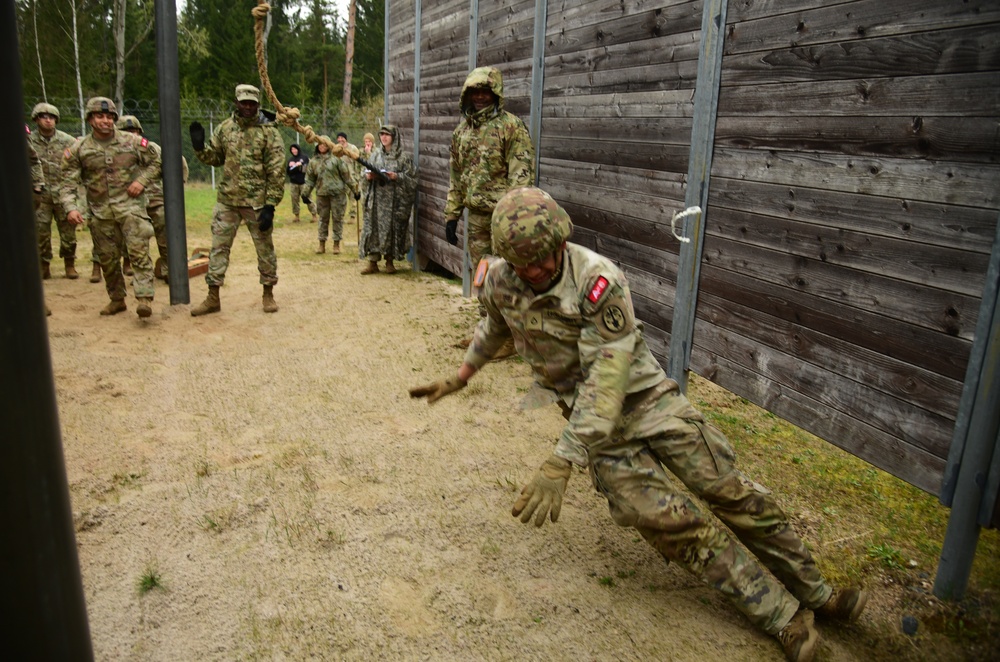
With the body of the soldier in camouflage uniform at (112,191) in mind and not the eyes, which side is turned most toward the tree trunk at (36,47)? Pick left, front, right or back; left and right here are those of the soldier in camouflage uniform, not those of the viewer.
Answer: back

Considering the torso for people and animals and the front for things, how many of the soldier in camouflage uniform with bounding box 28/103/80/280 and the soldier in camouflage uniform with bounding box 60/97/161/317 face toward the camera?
2

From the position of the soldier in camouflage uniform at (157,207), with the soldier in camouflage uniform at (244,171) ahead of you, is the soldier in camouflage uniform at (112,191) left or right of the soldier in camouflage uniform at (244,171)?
right

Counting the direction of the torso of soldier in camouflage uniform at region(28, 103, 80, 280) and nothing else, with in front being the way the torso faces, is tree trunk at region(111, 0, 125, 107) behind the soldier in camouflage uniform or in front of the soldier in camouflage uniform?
behind

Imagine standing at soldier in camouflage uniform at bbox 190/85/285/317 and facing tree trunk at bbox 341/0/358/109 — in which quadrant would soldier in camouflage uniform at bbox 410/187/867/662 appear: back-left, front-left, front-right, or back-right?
back-right

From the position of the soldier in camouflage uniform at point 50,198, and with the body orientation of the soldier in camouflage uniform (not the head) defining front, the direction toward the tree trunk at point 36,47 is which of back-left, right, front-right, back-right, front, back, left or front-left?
back

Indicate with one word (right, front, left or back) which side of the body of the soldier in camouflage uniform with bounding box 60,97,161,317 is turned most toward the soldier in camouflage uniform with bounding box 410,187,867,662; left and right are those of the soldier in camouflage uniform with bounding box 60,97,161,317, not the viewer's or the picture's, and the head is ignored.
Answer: front

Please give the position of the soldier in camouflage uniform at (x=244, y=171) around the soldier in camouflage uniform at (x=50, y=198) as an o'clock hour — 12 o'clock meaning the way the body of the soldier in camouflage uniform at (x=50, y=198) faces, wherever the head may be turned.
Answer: the soldier in camouflage uniform at (x=244, y=171) is roughly at 11 o'clock from the soldier in camouflage uniform at (x=50, y=198).

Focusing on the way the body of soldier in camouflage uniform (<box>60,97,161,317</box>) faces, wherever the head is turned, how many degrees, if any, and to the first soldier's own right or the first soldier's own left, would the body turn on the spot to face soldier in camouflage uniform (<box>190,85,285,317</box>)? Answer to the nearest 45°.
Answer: approximately 90° to the first soldier's own left

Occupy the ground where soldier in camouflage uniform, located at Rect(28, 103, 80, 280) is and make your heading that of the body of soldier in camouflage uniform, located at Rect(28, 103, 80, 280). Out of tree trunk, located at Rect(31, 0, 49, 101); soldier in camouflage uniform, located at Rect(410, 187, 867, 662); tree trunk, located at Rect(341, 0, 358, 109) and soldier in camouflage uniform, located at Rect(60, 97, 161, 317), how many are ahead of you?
2

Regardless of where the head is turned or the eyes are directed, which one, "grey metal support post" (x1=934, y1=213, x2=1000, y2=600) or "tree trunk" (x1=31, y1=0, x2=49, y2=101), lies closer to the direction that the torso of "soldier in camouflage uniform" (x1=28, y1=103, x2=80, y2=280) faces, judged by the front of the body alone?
the grey metal support post

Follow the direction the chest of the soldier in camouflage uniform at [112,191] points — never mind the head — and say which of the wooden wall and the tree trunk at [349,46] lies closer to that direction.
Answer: the wooden wall

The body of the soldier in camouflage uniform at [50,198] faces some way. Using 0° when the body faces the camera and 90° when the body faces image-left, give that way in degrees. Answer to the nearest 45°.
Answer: approximately 0°
